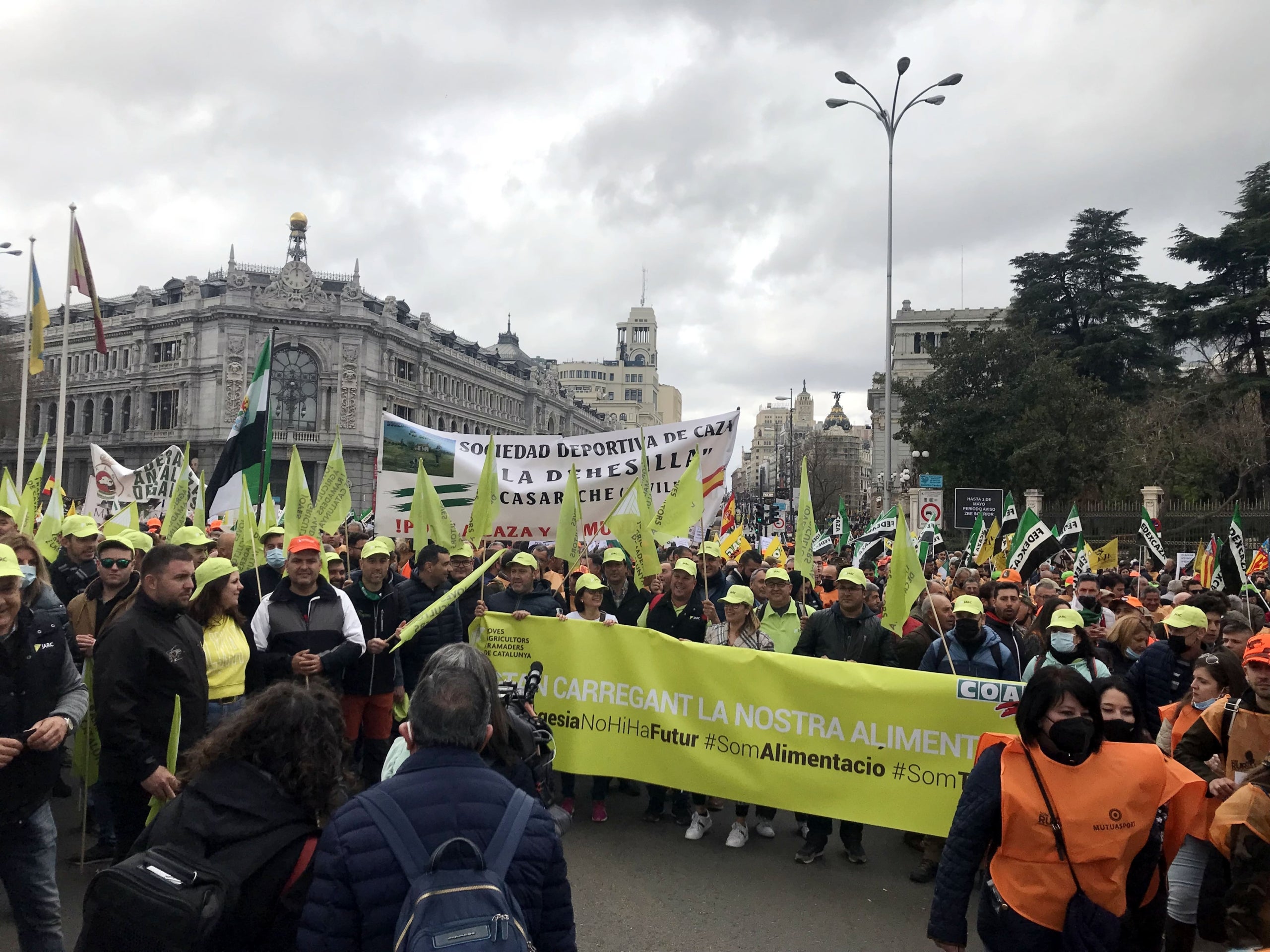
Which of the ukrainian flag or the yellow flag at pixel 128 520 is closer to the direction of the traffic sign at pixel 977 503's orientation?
the yellow flag

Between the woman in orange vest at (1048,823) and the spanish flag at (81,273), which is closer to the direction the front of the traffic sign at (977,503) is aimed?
the woman in orange vest

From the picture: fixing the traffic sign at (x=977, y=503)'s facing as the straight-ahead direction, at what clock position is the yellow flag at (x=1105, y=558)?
The yellow flag is roughly at 11 o'clock from the traffic sign.

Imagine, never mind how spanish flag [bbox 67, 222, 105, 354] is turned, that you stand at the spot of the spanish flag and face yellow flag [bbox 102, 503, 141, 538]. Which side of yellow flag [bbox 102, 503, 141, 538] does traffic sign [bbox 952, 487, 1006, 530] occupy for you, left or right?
left

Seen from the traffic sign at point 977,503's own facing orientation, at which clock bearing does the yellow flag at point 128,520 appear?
The yellow flag is roughly at 1 o'clock from the traffic sign.

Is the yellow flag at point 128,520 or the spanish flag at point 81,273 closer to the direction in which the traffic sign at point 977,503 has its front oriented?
the yellow flag

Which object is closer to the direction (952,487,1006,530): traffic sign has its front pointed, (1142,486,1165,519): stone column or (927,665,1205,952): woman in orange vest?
the woman in orange vest

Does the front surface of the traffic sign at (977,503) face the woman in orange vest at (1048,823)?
yes

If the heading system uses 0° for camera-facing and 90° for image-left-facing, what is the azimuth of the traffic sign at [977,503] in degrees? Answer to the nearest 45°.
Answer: approximately 0°

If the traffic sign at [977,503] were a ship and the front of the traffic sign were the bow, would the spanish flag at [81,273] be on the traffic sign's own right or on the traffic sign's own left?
on the traffic sign's own right
